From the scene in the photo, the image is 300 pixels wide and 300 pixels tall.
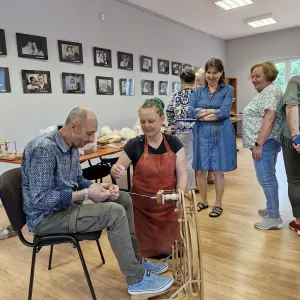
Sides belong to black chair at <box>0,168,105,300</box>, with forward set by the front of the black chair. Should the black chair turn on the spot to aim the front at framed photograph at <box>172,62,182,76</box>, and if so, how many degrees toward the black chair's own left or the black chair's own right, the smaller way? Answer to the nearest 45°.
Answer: approximately 45° to the black chair's own left

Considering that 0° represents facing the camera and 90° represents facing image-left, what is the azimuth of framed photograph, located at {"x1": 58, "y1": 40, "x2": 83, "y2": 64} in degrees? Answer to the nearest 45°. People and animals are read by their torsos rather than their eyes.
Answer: approximately 315°

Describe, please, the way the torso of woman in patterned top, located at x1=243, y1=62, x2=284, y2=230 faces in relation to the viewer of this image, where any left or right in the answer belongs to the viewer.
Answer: facing to the left of the viewer

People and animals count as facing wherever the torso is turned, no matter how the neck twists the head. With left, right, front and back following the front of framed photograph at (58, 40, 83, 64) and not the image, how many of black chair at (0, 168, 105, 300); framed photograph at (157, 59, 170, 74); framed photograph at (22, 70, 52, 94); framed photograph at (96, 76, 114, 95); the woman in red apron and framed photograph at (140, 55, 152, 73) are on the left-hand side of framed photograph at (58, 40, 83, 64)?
3

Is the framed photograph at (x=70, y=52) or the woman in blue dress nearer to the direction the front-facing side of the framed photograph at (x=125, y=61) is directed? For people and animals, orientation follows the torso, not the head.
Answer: the woman in blue dress

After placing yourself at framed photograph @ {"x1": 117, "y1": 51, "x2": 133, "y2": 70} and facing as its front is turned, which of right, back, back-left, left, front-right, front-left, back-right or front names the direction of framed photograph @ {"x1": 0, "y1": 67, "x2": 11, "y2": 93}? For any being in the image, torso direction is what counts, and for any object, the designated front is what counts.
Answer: right

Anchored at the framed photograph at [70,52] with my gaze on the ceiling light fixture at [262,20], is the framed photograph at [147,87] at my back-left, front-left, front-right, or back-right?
front-left

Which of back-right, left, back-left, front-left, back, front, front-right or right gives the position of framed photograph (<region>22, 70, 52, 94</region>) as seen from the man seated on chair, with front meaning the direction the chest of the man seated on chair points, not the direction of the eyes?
left

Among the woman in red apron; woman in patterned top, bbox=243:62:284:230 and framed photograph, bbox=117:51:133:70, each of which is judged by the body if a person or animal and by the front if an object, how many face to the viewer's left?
1

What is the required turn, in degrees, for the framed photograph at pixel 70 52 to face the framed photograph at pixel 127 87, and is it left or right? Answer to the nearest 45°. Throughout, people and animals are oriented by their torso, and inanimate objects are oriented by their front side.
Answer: approximately 90° to its left

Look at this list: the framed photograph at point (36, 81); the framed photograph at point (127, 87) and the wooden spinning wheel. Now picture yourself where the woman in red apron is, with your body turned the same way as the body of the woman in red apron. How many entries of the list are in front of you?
1

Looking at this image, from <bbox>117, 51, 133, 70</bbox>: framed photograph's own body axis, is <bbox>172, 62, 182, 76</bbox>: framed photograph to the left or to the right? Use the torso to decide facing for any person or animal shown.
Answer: on its left

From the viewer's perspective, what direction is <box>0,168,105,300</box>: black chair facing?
to the viewer's right

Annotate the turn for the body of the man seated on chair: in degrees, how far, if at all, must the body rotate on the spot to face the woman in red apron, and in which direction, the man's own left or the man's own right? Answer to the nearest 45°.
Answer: approximately 45° to the man's own left

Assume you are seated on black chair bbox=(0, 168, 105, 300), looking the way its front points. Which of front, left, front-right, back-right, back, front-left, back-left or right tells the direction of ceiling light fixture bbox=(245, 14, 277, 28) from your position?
front-left

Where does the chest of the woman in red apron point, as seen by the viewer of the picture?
toward the camera

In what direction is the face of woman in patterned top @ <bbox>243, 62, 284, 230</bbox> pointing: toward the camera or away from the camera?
toward the camera

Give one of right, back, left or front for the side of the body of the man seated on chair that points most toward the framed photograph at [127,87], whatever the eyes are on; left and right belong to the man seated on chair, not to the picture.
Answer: left

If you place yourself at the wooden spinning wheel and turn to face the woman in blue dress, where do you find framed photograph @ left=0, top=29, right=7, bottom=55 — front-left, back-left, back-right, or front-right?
front-left

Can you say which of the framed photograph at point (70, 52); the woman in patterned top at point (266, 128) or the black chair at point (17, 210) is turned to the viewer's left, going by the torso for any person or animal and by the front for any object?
the woman in patterned top
